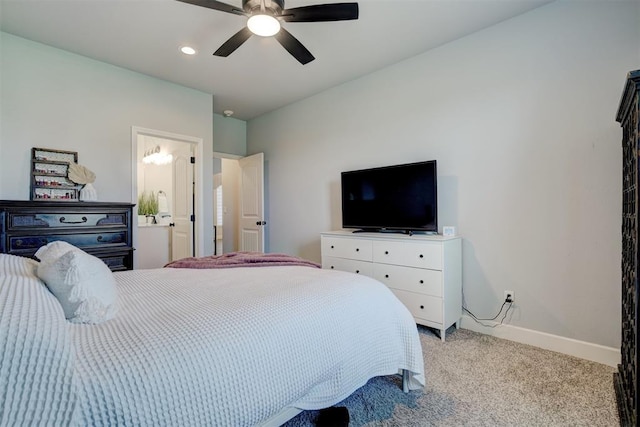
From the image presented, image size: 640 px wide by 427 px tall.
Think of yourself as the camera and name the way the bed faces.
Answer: facing to the right of the viewer

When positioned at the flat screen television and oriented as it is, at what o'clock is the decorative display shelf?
The decorative display shelf is roughly at 1 o'clock from the flat screen television.

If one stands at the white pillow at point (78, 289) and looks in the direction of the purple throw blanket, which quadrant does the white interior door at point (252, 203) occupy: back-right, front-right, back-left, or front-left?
front-left

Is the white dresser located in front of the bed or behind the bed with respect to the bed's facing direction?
in front

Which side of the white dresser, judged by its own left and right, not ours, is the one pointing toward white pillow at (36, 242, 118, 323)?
front

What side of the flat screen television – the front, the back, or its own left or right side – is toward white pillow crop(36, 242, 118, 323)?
front

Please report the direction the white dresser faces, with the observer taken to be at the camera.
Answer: facing the viewer and to the left of the viewer

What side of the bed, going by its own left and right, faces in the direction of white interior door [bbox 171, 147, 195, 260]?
left

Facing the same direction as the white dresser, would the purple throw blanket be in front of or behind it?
in front

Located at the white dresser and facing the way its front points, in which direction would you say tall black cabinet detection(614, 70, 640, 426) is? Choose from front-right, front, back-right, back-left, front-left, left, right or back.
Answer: left

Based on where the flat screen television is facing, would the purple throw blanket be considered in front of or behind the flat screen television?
in front

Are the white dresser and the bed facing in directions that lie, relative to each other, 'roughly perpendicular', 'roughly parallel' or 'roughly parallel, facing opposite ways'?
roughly parallel, facing opposite ways

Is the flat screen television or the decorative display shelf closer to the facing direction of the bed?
the flat screen television

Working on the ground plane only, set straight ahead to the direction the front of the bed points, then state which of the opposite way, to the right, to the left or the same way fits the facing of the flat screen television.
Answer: the opposite way

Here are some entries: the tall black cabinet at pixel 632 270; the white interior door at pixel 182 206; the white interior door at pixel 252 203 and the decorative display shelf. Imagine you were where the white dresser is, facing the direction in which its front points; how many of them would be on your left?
1
